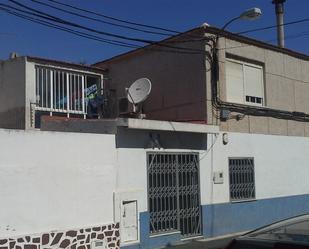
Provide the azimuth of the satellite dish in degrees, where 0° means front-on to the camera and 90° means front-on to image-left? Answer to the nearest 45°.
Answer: approximately 45°

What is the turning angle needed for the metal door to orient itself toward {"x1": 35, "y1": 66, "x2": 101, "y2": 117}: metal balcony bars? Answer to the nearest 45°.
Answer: approximately 90° to its right
